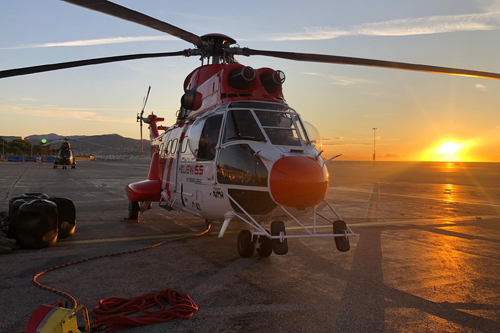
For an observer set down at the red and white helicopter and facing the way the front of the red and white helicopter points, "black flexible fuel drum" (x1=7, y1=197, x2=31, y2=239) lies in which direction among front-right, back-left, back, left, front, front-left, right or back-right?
back-right

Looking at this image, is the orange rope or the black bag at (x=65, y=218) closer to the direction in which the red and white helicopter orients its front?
the orange rope

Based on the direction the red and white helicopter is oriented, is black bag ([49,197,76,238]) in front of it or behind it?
behind

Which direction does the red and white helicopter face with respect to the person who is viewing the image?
facing the viewer and to the right of the viewer

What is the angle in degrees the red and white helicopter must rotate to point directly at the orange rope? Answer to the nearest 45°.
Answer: approximately 90° to its right

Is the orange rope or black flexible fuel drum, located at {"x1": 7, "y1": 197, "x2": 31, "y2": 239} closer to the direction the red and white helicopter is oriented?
the orange rope
